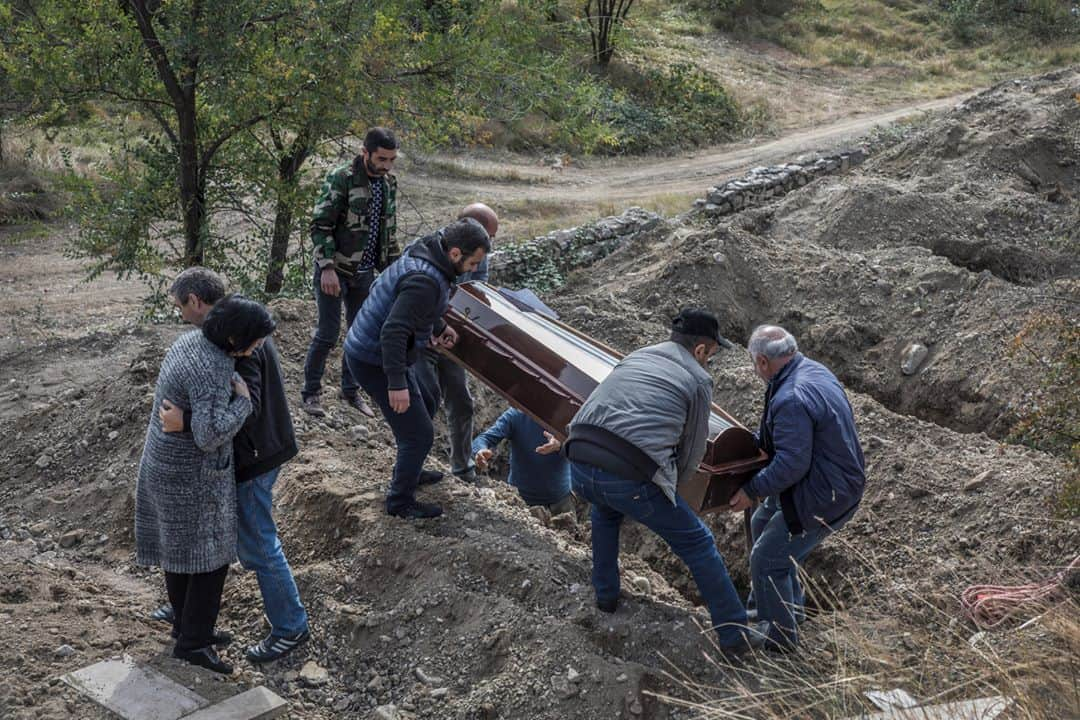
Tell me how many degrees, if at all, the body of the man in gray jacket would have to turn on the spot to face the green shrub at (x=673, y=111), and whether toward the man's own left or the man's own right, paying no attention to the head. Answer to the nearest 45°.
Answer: approximately 45° to the man's own left

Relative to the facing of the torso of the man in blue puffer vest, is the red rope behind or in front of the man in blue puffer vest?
in front

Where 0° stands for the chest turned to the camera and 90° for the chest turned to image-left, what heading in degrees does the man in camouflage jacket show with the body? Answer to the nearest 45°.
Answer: approximately 315°

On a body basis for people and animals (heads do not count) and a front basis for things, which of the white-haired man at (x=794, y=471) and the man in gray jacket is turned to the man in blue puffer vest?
the white-haired man

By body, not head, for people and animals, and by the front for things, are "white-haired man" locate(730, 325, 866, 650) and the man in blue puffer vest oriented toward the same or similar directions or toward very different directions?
very different directions

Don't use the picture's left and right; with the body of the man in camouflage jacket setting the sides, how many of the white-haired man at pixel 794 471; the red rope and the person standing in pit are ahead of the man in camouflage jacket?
3

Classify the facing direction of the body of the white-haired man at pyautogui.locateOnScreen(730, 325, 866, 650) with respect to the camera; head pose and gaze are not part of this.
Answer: to the viewer's left

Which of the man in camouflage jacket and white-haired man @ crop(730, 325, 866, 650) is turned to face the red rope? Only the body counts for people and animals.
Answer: the man in camouflage jacket

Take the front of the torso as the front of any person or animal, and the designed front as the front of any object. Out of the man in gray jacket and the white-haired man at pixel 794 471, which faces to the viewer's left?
the white-haired man

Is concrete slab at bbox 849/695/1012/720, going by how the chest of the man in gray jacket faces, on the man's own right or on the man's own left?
on the man's own right

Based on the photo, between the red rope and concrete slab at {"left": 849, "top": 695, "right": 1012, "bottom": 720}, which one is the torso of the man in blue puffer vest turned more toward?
the red rope

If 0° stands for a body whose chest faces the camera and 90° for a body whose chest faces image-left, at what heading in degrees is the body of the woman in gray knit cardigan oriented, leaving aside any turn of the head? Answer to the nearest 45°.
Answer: approximately 270°

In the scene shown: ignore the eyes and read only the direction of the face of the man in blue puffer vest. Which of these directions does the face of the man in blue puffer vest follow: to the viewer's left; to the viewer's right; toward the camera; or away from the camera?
to the viewer's right

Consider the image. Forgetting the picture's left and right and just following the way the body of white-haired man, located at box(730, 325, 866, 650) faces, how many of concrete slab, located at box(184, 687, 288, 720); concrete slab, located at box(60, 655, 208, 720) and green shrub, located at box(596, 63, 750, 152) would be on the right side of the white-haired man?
1

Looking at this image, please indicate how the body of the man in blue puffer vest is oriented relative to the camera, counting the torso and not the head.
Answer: to the viewer's right
